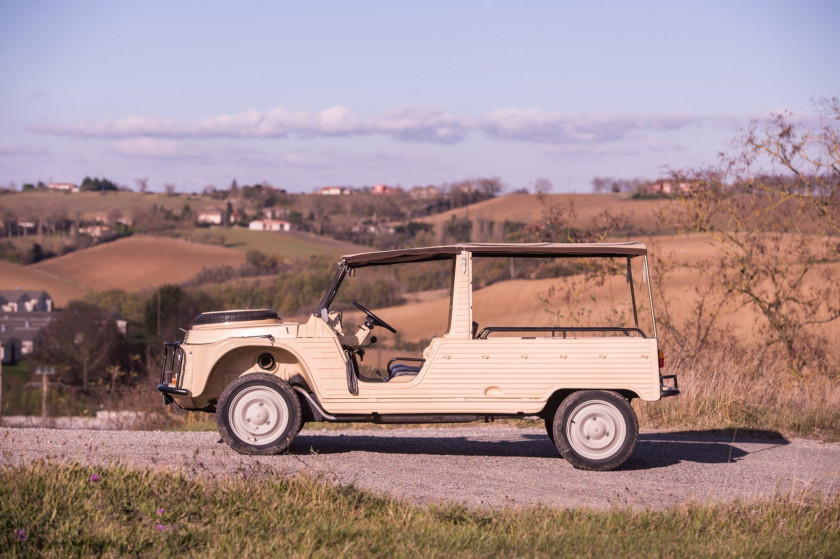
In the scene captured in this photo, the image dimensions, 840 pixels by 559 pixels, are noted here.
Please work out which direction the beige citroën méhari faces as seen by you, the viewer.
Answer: facing to the left of the viewer

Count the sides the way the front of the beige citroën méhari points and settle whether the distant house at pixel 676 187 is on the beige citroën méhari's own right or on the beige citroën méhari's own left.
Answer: on the beige citroën méhari's own right
